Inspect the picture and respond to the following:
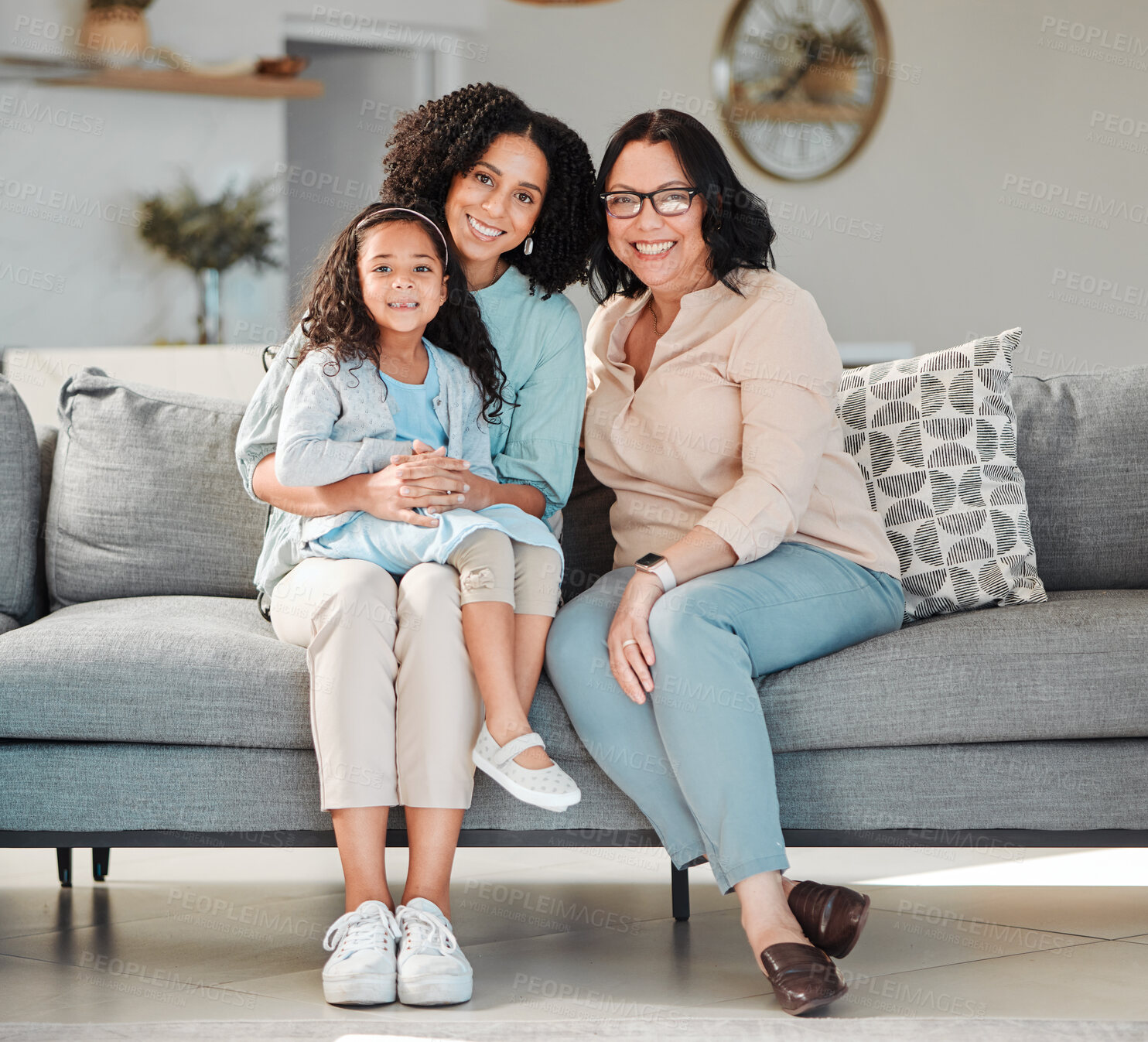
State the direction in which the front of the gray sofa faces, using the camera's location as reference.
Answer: facing the viewer

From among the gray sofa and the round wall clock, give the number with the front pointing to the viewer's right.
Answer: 0

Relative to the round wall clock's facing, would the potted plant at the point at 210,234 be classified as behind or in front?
in front

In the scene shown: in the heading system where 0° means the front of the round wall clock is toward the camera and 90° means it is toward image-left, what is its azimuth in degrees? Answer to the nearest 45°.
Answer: approximately 45°

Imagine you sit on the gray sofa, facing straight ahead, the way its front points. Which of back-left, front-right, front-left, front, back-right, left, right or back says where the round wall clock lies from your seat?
back

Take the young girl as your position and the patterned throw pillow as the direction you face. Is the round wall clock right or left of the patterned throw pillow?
left

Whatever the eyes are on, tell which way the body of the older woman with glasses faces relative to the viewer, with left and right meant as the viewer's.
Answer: facing the viewer and to the left of the viewer

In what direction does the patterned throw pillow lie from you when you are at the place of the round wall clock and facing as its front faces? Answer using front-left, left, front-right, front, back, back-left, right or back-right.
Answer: front-left

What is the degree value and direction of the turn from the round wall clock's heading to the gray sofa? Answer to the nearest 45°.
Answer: approximately 45° to its left
